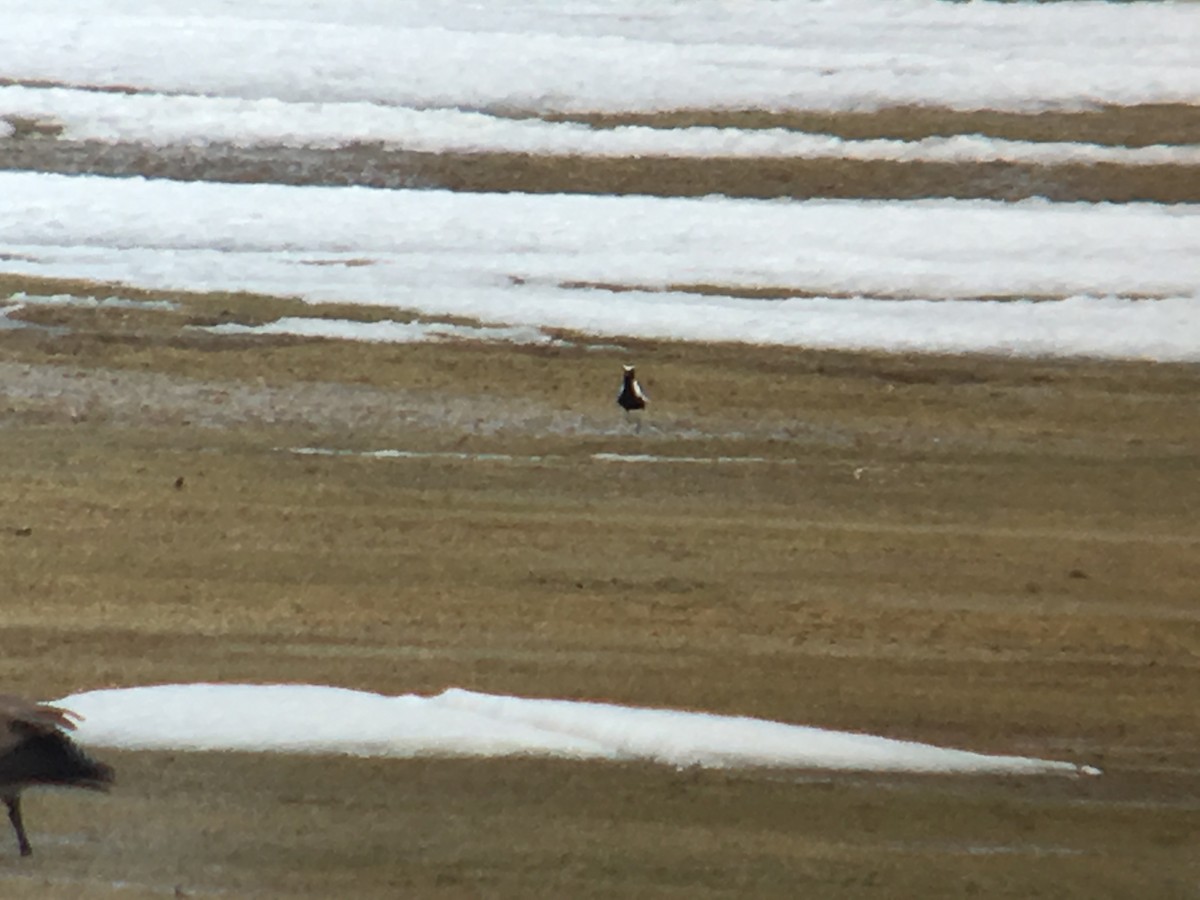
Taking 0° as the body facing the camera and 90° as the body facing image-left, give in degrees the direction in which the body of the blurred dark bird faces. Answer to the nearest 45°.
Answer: approximately 90°
